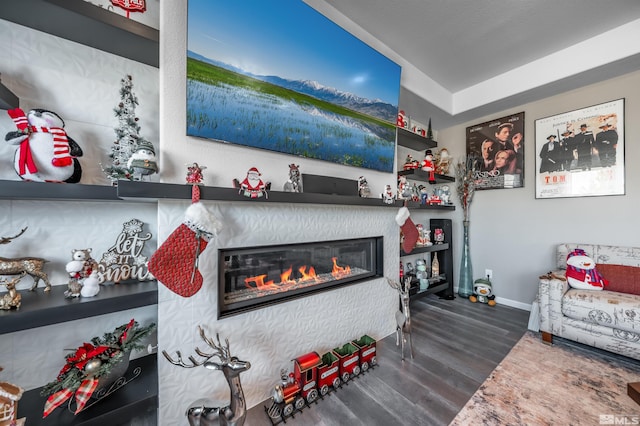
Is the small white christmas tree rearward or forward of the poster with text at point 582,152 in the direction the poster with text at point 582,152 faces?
forward

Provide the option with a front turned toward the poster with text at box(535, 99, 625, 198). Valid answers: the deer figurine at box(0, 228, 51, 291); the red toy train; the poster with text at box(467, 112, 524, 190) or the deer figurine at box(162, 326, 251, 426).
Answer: the deer figurine at box(162, 326, 251, 426)

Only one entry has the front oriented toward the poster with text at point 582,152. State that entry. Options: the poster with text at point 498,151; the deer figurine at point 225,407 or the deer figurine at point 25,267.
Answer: the deer figurine at point 225,407

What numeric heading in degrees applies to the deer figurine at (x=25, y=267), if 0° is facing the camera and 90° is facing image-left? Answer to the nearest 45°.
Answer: approximately 90°

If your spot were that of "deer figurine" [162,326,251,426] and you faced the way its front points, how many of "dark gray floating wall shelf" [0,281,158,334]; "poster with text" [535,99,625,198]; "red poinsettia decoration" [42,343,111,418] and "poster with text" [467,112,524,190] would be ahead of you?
2

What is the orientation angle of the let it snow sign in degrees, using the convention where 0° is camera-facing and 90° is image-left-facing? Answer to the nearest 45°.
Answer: approximately 0°

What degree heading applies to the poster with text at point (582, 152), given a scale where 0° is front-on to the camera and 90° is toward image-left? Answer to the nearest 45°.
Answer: approximately 45°

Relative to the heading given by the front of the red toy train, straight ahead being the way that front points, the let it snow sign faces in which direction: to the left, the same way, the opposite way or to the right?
to the left

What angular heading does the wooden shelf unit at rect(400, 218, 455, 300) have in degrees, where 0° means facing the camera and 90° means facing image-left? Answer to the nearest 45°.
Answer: approximately 315°

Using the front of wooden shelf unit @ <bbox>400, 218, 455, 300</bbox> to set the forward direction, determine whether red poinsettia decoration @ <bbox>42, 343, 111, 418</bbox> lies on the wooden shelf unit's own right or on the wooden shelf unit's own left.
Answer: on the wooden shelf unit's own right
